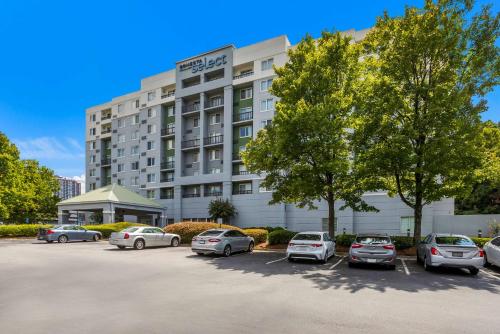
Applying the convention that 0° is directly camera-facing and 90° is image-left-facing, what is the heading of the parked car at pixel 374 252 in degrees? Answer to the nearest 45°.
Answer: approximately 180°

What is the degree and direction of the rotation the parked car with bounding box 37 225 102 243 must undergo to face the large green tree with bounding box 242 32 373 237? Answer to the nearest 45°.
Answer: approximately 90° to its right

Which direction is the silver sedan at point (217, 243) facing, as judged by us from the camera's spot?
facing away from the viewer and to the right of the viewer

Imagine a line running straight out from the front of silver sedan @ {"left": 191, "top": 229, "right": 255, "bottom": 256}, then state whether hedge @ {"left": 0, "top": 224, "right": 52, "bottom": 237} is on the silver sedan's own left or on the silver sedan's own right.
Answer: on the silver sedan's own left

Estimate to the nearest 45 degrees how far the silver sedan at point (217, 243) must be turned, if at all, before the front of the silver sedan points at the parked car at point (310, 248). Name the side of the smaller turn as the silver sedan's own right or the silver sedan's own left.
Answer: approximately 90° to the silver sedan's own right
